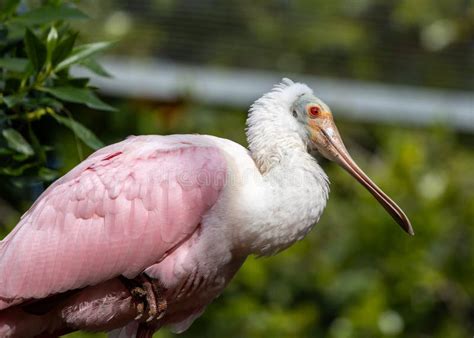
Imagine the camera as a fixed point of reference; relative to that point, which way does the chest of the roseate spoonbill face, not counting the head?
to the viewer's right

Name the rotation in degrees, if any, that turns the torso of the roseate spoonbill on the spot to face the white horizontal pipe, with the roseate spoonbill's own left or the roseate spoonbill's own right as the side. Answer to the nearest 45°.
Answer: approximately 90° to the roseate spoonbill's own left
